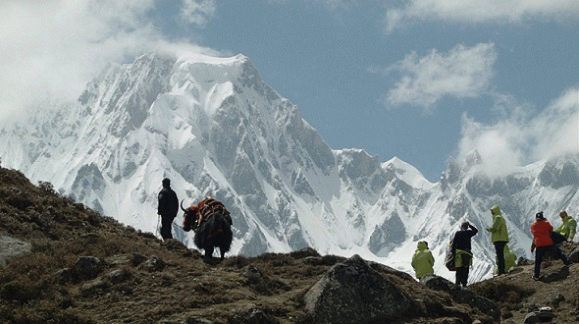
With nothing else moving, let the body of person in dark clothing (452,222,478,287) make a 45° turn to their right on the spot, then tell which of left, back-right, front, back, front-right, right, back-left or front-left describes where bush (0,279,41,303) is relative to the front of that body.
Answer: back

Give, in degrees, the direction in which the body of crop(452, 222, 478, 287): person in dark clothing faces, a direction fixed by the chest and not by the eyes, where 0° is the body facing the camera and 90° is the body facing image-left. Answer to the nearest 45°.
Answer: approximately 180°

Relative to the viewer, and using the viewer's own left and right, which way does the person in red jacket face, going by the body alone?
facing away from the viewer

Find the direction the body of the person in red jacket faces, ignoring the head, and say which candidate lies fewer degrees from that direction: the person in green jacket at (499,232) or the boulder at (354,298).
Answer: the person in green jacket
